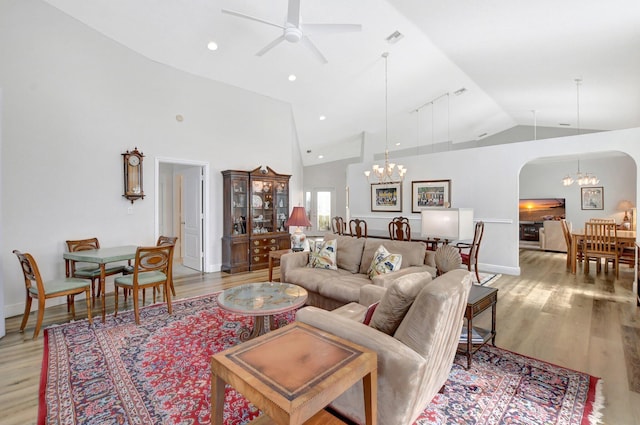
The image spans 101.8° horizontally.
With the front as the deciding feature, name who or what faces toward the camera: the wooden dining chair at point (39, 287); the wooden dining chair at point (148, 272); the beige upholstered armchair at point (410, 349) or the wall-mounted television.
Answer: the wall-mounted television

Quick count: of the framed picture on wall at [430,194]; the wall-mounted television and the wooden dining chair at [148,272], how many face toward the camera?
2

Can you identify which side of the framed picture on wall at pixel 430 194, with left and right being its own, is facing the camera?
front

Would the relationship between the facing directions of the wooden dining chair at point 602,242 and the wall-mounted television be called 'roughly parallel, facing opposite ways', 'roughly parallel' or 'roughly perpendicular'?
roughly parallel, facing opposite ways

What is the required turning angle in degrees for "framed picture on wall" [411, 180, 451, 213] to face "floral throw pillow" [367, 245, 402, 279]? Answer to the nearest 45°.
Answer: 0° — it already faces it

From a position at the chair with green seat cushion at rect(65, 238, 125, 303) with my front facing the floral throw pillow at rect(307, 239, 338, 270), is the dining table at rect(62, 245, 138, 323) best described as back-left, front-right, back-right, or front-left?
front-right

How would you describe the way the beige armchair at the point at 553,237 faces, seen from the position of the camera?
facing away from the viewer and to the left of the viewer

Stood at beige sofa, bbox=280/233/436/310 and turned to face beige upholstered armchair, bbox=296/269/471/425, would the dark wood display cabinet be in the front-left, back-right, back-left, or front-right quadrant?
back-right

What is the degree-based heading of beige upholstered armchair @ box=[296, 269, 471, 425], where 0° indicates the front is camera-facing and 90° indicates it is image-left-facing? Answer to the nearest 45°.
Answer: approximately 135°

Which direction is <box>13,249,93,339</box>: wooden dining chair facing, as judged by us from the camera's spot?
facing away from the viewer and to the right of the viewer

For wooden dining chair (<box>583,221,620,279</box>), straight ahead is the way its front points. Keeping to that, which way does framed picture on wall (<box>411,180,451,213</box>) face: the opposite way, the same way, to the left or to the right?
the opposite way

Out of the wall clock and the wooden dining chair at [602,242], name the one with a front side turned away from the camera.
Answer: the wooden dining chair

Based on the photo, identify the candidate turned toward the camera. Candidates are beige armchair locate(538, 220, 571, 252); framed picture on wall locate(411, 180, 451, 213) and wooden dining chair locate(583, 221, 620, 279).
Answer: the framed picture on wall

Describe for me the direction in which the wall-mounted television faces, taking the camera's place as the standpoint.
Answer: facing the viewer

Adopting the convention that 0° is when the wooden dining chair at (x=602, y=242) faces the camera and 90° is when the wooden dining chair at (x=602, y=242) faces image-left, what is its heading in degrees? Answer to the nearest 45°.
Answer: approximately 180°

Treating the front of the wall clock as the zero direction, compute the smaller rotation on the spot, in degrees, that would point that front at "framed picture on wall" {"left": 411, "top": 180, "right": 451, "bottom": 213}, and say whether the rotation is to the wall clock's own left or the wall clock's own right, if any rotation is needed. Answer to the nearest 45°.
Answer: approximately 45° to the wall clock's own left

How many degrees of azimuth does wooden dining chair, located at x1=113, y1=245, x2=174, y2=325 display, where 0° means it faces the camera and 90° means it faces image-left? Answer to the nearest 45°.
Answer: approximately 135°
